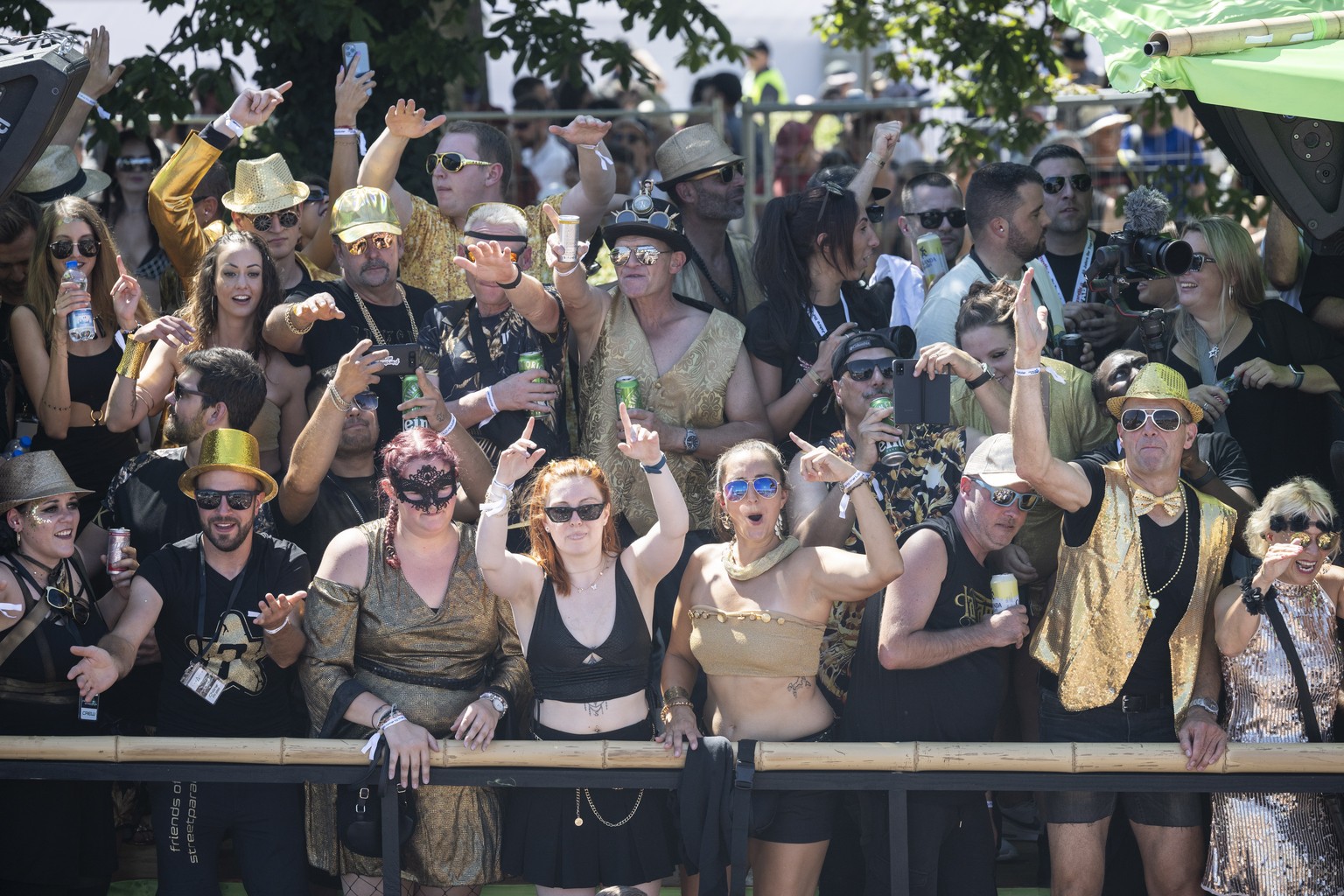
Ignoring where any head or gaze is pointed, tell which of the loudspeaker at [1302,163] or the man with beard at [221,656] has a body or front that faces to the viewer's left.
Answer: the loudspeaker

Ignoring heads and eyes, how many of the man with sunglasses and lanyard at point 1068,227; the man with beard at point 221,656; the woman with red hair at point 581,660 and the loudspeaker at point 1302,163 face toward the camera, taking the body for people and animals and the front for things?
3

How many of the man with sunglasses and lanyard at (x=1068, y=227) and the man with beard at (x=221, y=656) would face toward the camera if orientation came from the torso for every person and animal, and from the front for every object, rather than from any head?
2

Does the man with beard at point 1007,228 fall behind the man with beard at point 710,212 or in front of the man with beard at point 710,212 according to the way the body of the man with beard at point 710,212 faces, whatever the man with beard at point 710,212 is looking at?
in front

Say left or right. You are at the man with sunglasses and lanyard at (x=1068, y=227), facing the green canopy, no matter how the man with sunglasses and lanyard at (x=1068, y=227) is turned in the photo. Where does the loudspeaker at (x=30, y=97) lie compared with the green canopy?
right

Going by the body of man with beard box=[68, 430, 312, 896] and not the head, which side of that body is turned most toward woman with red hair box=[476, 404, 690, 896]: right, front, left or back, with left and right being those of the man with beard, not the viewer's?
left

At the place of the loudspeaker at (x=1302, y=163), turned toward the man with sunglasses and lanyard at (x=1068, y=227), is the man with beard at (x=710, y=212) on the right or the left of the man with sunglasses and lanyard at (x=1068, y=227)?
left

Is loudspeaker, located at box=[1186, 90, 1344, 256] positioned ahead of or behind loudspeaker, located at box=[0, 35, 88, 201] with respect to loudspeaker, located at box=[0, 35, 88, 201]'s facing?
ahead

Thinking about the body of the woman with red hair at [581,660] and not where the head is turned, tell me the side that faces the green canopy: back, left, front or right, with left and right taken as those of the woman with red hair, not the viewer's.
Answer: left

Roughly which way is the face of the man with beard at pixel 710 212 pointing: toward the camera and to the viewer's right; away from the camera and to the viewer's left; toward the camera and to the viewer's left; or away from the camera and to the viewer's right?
toward the camera and to the viewer's right

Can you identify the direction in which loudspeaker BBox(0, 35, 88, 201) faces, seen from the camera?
facing to the right of the viewer

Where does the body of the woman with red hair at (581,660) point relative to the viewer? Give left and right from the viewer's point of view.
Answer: facing the viewer

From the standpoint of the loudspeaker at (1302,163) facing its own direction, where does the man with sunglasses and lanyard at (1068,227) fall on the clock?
The man with sunglasses and lanyard is roughly at 2 o'clock from the loudspeaker.

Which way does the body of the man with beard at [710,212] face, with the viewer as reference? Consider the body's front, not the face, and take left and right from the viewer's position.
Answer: facing the viewer and to the right of the viewer

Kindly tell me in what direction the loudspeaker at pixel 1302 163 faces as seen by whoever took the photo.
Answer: facing to the left of the viewer
